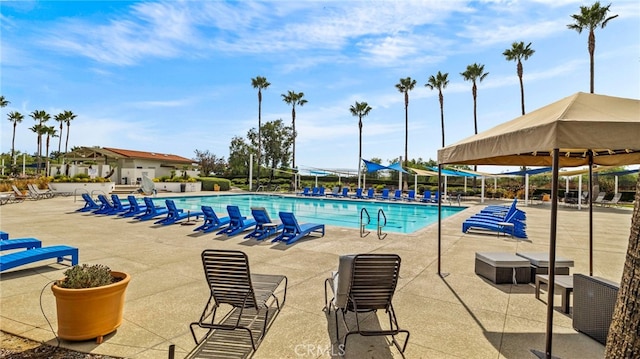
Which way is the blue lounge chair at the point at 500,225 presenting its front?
to the viewer's left

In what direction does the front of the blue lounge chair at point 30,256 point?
to the viewer's right

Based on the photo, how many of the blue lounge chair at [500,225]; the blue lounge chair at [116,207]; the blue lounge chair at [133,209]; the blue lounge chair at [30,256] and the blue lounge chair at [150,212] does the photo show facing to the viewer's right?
4

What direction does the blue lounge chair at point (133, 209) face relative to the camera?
to the viewer's right

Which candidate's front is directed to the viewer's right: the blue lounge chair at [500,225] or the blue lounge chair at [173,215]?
the blue lounge chair at [173,215]

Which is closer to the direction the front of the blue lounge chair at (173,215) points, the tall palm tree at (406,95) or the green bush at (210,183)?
the tall palm tree

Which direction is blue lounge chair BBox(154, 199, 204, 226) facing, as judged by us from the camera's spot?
facing to the right of the viewer

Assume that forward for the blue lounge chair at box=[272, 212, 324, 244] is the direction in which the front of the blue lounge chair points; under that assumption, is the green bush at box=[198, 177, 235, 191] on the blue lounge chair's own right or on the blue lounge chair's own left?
on the blue lounge chair's own left

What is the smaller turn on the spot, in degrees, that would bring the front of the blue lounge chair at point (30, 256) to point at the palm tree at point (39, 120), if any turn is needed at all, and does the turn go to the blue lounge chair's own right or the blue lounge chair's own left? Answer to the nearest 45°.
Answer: approximately 90° to the blue lounge chair's own left
